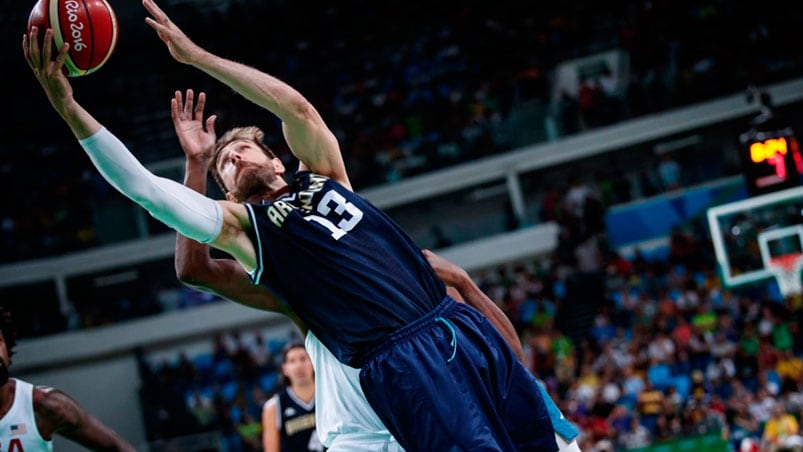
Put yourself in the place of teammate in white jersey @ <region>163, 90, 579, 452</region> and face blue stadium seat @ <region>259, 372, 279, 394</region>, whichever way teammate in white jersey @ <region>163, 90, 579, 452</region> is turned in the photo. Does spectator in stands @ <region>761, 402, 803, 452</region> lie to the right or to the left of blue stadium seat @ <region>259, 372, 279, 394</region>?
right

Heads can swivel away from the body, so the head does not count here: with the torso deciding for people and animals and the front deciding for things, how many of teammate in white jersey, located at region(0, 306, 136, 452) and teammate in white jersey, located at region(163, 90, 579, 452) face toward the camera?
2

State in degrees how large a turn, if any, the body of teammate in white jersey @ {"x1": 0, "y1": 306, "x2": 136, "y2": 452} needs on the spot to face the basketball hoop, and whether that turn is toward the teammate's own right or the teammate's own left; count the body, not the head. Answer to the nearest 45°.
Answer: approximately 135° to the teammate's own left

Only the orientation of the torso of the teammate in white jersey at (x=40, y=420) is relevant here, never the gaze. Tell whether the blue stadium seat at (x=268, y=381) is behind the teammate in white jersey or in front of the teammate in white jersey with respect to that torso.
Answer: behind

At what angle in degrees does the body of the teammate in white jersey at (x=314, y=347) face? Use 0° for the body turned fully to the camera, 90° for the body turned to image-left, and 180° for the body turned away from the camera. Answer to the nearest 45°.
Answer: approximately 0°
